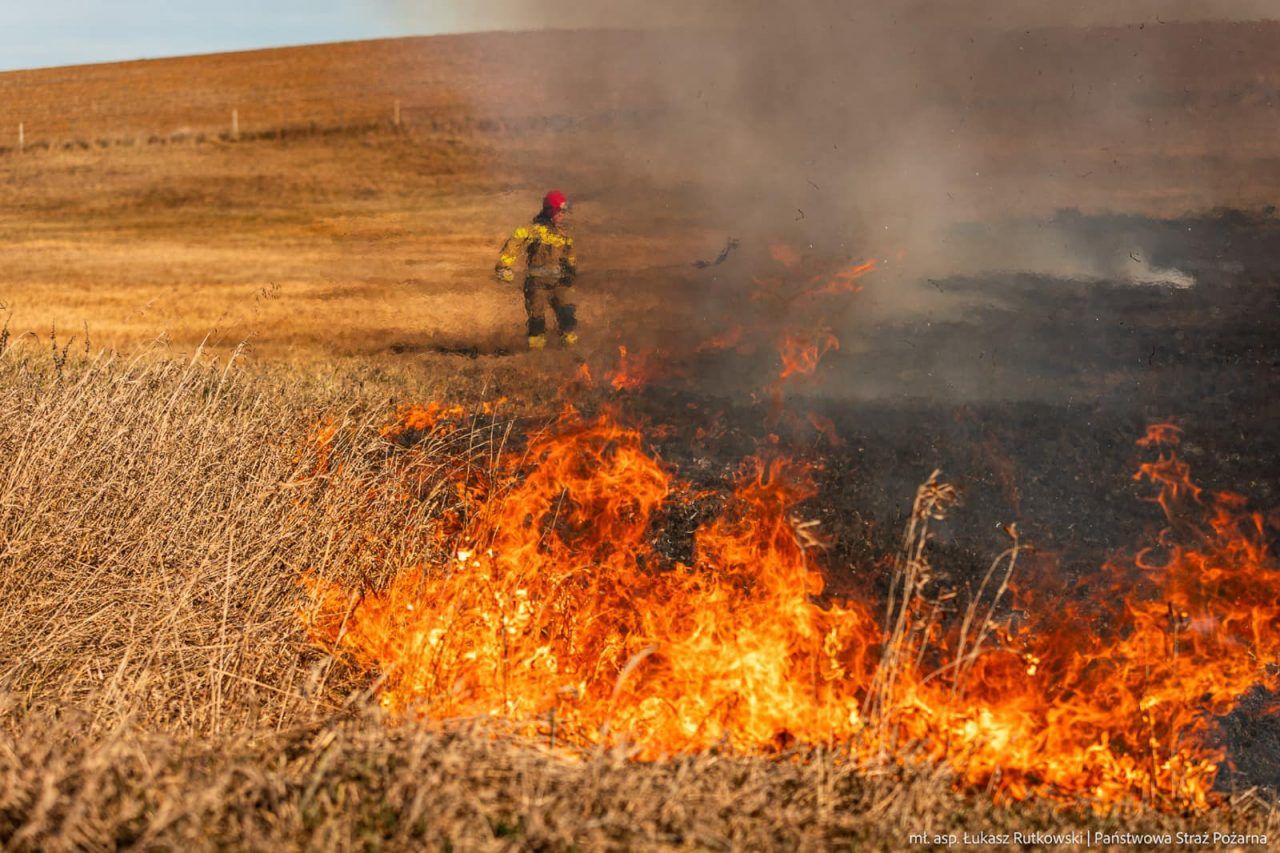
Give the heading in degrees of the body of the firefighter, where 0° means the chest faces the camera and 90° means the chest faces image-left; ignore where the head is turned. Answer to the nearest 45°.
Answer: approximately 315°
